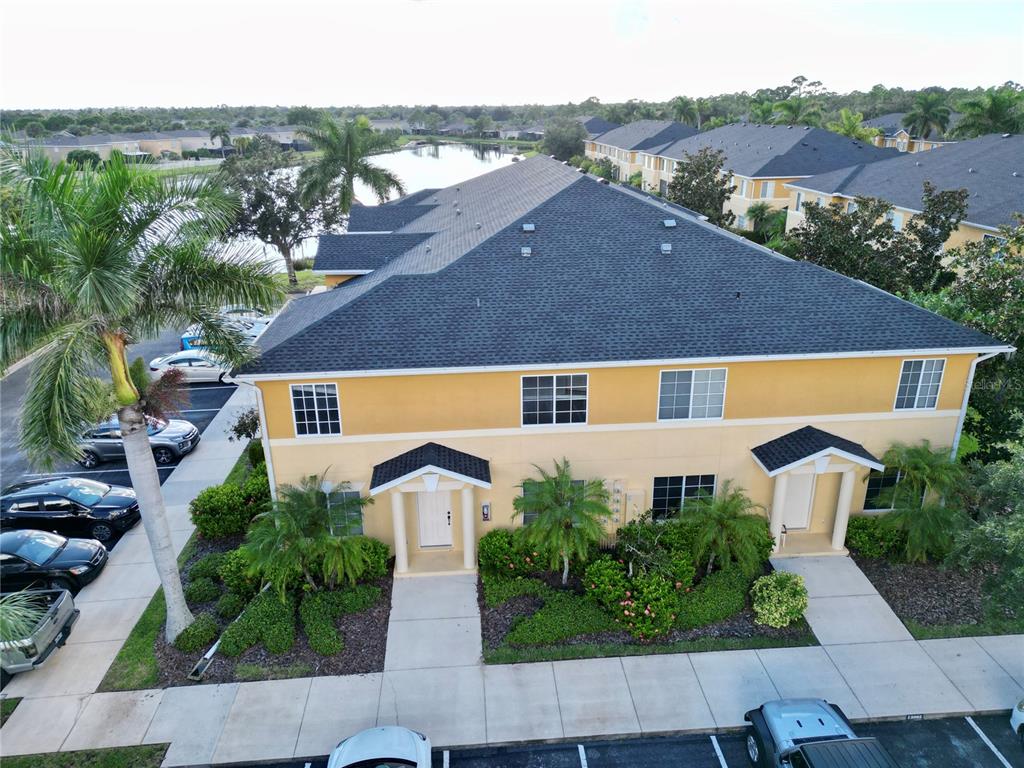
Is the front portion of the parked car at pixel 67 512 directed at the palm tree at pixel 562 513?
yes

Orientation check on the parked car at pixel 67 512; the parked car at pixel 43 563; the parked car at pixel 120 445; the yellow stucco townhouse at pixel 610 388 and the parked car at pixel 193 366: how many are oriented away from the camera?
0

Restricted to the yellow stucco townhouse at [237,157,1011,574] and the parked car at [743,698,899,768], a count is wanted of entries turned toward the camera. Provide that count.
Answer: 1

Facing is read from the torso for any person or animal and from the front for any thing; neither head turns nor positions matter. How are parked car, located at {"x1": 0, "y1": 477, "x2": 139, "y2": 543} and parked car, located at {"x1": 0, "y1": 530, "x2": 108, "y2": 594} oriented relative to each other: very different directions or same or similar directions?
same or similar directions

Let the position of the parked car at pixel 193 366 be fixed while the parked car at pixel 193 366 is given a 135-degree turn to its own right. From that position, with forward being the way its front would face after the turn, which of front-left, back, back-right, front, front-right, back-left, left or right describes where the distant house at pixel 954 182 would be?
back-left

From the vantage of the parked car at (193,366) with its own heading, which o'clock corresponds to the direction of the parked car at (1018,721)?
the parked car at (1018,721) is roughly at 2 o'clock from the parked car at (193,366).

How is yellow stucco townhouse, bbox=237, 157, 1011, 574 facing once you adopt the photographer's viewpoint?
facing the viewer

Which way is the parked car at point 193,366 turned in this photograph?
to the viewer's right

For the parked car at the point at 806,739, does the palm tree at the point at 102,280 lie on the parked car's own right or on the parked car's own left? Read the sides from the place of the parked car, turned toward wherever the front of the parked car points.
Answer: on the parked car's own left

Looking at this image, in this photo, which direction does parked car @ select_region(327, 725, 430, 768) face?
away from the camera

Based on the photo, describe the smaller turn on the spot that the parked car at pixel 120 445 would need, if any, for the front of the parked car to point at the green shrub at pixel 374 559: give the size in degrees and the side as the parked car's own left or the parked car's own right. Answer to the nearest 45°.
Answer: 0° — it already faces it

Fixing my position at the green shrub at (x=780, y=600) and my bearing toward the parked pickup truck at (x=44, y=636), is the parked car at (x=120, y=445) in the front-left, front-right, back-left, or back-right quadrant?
front-right

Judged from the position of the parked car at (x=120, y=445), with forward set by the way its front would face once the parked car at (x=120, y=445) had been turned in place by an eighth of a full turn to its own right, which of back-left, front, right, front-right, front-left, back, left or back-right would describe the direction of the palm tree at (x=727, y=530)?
front-left

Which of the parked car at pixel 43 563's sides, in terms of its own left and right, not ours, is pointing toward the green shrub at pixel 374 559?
front

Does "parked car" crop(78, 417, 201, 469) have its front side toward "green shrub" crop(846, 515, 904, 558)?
yes

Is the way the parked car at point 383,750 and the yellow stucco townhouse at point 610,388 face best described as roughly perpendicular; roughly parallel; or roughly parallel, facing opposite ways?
roughly parallel, facing opposite ways

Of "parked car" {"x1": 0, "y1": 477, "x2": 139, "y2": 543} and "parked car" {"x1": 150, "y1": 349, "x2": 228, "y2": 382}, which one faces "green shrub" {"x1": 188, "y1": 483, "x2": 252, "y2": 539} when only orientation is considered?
"parked car" {"x1": 0, "y1": 477, "x2": 139, "y2": 543}

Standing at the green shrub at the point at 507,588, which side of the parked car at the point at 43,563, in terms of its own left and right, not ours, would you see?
front

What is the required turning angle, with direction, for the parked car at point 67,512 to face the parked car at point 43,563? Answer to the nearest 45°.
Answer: approximately 45° to its right
